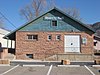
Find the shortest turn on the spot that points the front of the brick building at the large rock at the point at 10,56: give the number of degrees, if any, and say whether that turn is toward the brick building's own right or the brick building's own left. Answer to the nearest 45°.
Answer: approximately 90° to the brick building's own right

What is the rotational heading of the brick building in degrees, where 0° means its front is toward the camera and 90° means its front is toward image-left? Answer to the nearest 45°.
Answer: approximately 0°
